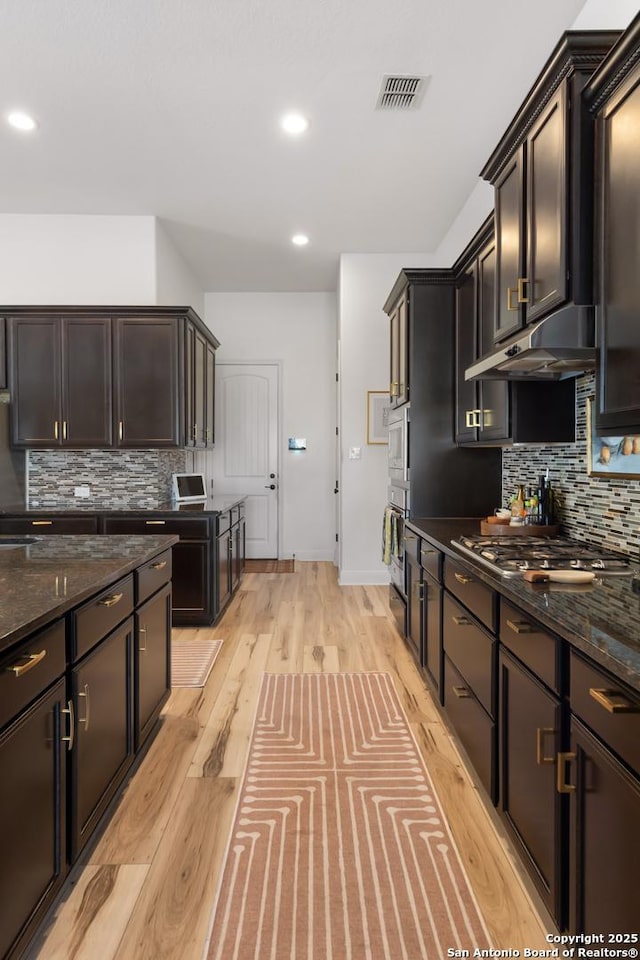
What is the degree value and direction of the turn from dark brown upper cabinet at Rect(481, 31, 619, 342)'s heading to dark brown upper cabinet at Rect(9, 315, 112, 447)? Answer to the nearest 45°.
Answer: approximately 45° to its right

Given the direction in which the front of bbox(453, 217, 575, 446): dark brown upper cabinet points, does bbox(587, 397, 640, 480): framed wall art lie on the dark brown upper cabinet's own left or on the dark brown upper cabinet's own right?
on the dark brown upper cabinet's own left

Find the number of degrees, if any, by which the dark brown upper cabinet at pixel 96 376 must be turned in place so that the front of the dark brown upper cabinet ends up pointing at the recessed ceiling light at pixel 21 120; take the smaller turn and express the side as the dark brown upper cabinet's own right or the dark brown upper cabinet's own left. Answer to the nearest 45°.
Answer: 0° — it already faces it

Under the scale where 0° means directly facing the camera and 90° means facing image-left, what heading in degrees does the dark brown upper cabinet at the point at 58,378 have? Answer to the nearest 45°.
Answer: approximately 0°

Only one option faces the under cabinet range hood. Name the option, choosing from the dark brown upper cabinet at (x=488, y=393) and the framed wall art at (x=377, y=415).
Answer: the framed wall art

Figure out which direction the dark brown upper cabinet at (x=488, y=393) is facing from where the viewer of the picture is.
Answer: facing to the left of the viewer

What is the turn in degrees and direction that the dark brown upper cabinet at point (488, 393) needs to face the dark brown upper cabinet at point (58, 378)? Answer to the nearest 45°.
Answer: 0° — it already faces it

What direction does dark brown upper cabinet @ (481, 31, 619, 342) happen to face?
to the viewer's left

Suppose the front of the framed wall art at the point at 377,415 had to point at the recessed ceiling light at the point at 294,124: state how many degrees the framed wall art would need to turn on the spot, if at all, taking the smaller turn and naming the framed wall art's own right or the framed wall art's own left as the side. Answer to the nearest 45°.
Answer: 0° — it already faces it
